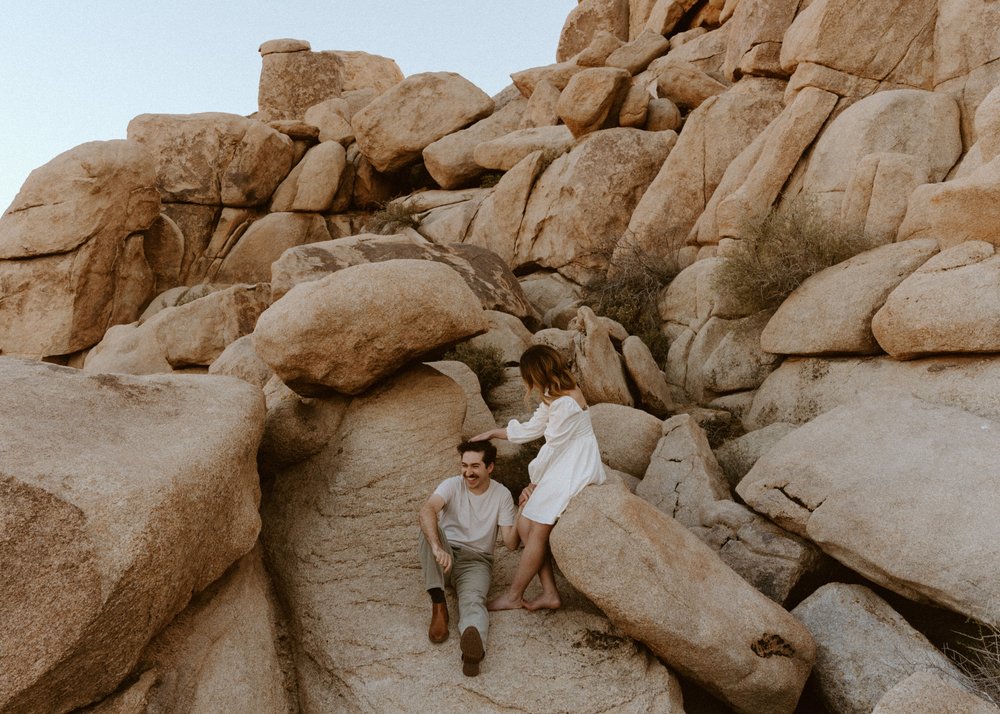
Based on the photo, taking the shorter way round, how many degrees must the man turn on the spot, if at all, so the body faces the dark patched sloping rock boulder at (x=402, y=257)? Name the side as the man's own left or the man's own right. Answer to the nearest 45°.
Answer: approximately 180°

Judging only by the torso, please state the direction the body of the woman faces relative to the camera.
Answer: to the viewer's left

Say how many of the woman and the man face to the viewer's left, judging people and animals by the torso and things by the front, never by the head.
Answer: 1

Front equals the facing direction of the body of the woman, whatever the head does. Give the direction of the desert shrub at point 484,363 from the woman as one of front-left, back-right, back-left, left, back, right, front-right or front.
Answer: right

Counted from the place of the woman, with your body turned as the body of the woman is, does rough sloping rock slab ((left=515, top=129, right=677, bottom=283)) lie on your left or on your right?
on your right

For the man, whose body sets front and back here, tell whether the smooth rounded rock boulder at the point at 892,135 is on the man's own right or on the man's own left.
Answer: on the man's own left

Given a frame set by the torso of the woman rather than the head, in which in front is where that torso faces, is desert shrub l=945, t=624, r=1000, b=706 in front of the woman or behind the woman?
behind

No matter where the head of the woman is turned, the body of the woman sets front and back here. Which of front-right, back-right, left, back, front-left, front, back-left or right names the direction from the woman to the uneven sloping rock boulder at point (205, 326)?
front-right

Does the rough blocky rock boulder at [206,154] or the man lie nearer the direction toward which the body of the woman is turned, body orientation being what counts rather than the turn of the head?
the man

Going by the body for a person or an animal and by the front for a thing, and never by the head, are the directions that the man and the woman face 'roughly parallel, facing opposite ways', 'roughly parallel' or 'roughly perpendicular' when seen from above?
roughly perpendicular

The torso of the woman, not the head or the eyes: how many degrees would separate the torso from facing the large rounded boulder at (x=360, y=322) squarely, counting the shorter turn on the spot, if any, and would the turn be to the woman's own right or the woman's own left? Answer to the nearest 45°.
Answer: approximately 45° to the woman's own right

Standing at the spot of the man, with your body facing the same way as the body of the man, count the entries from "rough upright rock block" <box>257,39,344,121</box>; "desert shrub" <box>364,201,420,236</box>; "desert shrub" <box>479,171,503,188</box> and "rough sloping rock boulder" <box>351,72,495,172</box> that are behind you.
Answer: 4

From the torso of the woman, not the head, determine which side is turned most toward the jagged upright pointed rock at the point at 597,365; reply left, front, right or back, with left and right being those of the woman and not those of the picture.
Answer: right
